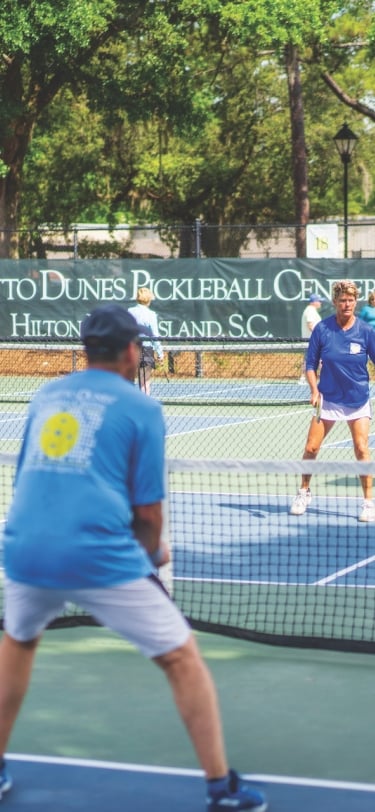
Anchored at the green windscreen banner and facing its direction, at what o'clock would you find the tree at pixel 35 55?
The tree is roughly at 5 o'clock from the green windscreen banner.

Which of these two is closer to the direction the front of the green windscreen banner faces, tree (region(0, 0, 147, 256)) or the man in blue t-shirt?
the man in blue t-shirt

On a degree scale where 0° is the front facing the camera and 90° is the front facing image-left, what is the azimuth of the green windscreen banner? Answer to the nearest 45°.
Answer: approximately 0°

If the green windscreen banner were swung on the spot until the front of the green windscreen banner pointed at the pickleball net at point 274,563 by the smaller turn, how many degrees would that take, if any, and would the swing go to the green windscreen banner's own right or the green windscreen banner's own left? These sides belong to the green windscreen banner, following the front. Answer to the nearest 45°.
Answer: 0° — it already faces it

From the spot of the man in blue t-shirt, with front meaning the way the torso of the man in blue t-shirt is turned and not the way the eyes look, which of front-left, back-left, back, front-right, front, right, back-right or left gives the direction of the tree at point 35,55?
front-left

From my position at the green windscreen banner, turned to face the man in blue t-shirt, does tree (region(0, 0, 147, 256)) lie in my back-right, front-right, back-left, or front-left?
back-right

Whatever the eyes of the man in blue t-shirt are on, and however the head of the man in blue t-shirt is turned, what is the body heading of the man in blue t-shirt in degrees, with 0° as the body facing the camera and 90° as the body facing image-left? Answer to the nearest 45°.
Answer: approximately 225°

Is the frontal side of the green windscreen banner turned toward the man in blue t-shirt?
yes

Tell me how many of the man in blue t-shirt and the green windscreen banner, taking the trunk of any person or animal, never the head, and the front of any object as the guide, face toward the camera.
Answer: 1

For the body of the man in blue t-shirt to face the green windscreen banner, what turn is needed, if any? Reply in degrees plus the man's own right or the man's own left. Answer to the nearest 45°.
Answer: approximately 45° to the man's own left
